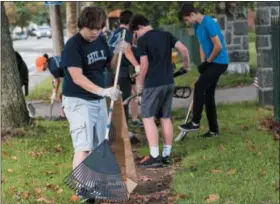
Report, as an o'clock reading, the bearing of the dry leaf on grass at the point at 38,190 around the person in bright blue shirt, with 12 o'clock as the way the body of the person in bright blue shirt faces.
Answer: The dry leaf on grass is roughly at 10 o'clock from the person in bright blue shirt.

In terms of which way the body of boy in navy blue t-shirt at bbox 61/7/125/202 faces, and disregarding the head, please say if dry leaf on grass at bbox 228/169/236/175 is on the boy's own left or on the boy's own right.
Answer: on the boy's own left

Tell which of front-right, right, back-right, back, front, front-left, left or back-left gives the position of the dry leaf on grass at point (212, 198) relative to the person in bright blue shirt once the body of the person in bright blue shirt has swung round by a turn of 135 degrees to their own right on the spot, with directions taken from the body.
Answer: back-right

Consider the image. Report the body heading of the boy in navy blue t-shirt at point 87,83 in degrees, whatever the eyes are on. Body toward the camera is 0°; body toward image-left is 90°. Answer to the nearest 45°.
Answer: approximately 315°

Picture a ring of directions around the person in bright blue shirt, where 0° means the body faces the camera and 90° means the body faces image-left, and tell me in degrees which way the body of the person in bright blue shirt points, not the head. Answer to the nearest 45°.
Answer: approximately 90°

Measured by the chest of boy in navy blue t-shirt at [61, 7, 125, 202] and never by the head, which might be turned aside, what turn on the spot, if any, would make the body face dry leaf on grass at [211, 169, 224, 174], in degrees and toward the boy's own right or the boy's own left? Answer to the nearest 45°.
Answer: approximately 90° to the boy's own left

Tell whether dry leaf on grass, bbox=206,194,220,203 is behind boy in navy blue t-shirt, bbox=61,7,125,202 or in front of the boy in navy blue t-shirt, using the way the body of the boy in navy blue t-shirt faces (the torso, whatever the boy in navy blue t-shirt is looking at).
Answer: in front

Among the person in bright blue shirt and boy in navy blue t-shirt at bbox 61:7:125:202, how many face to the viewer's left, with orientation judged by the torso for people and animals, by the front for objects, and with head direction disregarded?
1

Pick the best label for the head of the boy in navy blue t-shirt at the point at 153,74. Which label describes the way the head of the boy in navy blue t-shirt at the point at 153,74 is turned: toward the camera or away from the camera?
away from the camera

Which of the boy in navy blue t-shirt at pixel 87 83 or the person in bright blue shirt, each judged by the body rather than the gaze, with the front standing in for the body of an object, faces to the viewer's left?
the person in bright blue shirt

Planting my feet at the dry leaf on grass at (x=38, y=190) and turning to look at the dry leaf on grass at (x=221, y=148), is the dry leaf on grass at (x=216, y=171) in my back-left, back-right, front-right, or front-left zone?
front-right

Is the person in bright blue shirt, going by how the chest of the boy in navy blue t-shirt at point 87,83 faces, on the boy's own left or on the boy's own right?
on the boy's own left

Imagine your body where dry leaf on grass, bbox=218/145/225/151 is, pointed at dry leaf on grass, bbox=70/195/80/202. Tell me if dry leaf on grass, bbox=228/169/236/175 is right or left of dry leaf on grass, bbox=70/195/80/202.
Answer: left

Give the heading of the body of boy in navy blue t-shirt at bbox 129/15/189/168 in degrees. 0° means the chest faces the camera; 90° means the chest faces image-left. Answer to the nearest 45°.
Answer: approximately 135°

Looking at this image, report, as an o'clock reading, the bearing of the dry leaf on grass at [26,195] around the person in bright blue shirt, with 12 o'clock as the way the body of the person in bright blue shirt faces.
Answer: The dry leaf on grass is roughly at 10 o'clock from the person in bright blue shirt.
